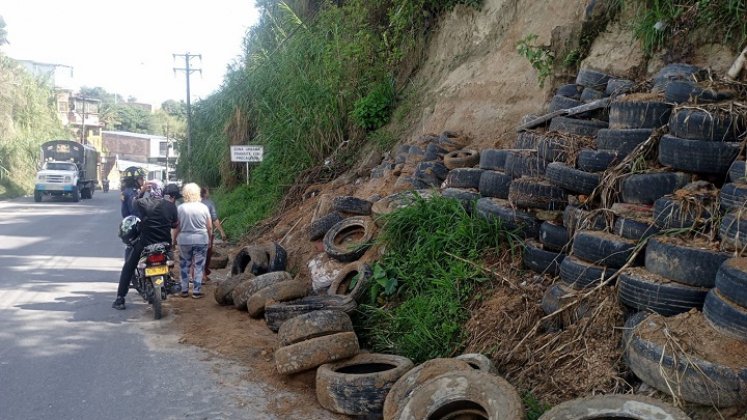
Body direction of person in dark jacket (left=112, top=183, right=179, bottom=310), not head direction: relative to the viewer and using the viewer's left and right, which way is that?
facing away from the viewer

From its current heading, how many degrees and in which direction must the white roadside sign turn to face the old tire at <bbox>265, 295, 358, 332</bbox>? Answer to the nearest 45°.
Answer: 0° — it already faces it

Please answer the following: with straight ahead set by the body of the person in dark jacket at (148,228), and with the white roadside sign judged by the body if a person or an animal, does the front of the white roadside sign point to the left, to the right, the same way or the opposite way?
the opposite way

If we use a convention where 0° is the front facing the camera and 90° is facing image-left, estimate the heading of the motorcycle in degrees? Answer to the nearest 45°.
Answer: approximately 180°

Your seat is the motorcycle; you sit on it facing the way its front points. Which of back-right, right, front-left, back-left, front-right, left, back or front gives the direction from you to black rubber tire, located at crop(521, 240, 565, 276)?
back-right

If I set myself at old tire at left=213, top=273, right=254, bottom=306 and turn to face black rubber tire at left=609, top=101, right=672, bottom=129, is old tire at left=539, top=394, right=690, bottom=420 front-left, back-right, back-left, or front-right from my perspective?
front-right

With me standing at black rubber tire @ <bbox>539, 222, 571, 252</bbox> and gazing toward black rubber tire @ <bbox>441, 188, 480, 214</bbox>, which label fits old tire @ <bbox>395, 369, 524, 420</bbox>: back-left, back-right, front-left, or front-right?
back-left

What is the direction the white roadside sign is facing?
toward the camera

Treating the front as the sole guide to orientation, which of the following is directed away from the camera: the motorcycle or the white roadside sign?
the motorcycle

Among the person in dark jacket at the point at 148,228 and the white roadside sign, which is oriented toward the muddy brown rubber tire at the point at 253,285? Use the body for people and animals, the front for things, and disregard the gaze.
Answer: the white roadside sign

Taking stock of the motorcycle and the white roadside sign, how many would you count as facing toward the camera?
1

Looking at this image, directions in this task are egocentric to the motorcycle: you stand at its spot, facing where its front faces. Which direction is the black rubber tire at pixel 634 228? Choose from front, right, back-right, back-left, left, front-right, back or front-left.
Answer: back-right

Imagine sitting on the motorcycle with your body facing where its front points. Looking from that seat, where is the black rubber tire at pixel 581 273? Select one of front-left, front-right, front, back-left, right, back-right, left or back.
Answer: back-right

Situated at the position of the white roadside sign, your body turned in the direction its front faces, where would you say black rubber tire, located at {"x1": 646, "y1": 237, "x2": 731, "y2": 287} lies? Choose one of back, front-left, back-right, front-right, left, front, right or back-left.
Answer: front

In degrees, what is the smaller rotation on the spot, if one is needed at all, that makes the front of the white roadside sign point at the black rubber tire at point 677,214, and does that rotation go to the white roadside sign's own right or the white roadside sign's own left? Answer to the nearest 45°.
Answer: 0° — it already faces it
